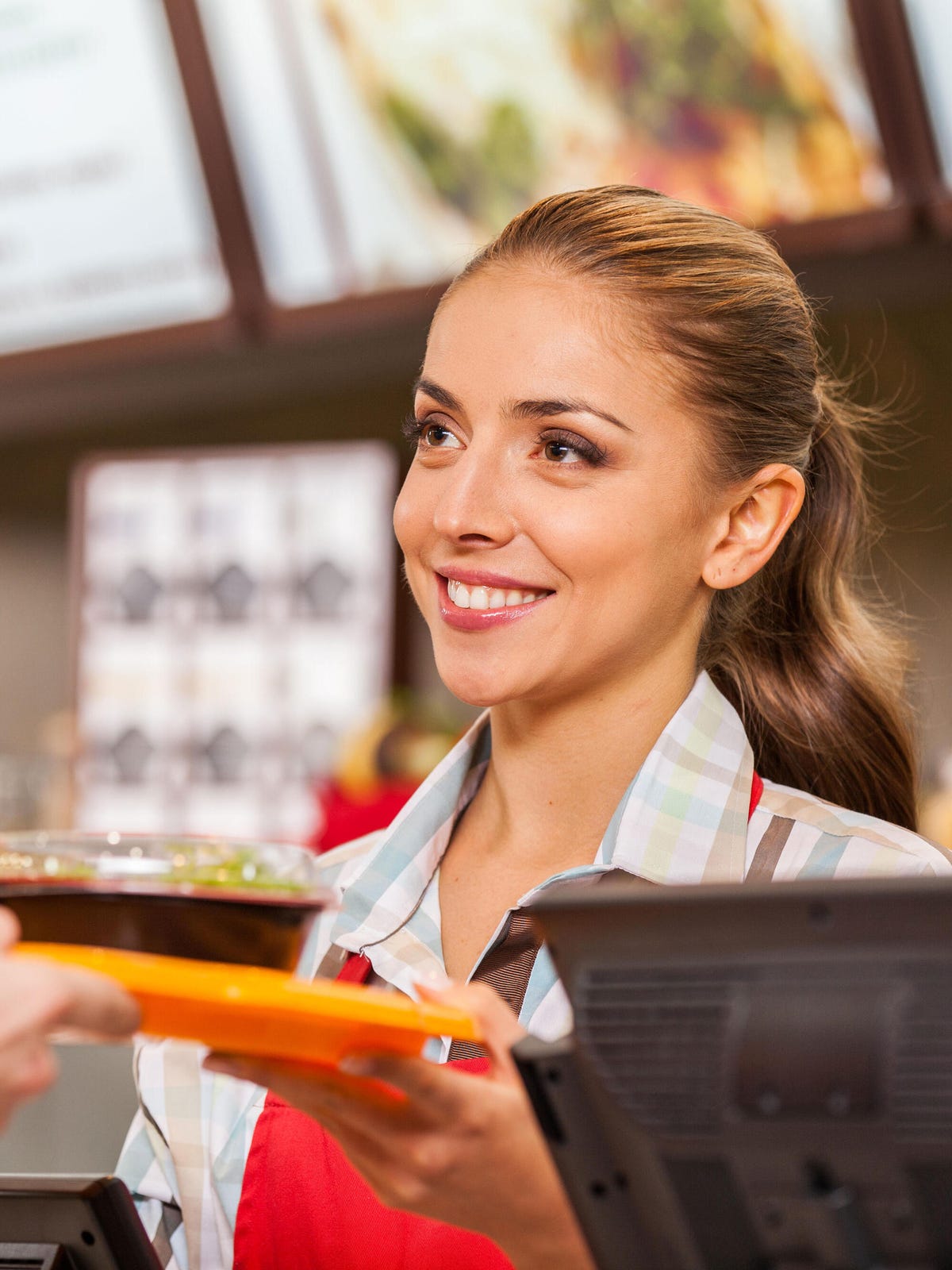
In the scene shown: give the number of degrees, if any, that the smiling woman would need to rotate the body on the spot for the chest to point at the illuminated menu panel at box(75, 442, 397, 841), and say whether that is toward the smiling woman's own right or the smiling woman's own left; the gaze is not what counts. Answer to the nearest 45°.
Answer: approximately 135° to the smiling woman's own right

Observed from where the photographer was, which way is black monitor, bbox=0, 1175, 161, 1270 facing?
facing away from the viewer

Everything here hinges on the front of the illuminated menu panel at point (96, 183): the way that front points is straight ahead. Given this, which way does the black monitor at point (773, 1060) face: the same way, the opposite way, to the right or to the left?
the opposite way

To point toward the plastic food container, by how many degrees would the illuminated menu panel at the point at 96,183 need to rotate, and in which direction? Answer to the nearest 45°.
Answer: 0° — it already faces it

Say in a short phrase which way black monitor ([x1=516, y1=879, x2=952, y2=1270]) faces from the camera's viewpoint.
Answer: facing away from the viewer

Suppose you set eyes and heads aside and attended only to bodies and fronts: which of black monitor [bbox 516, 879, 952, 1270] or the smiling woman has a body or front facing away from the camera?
the black monitor
